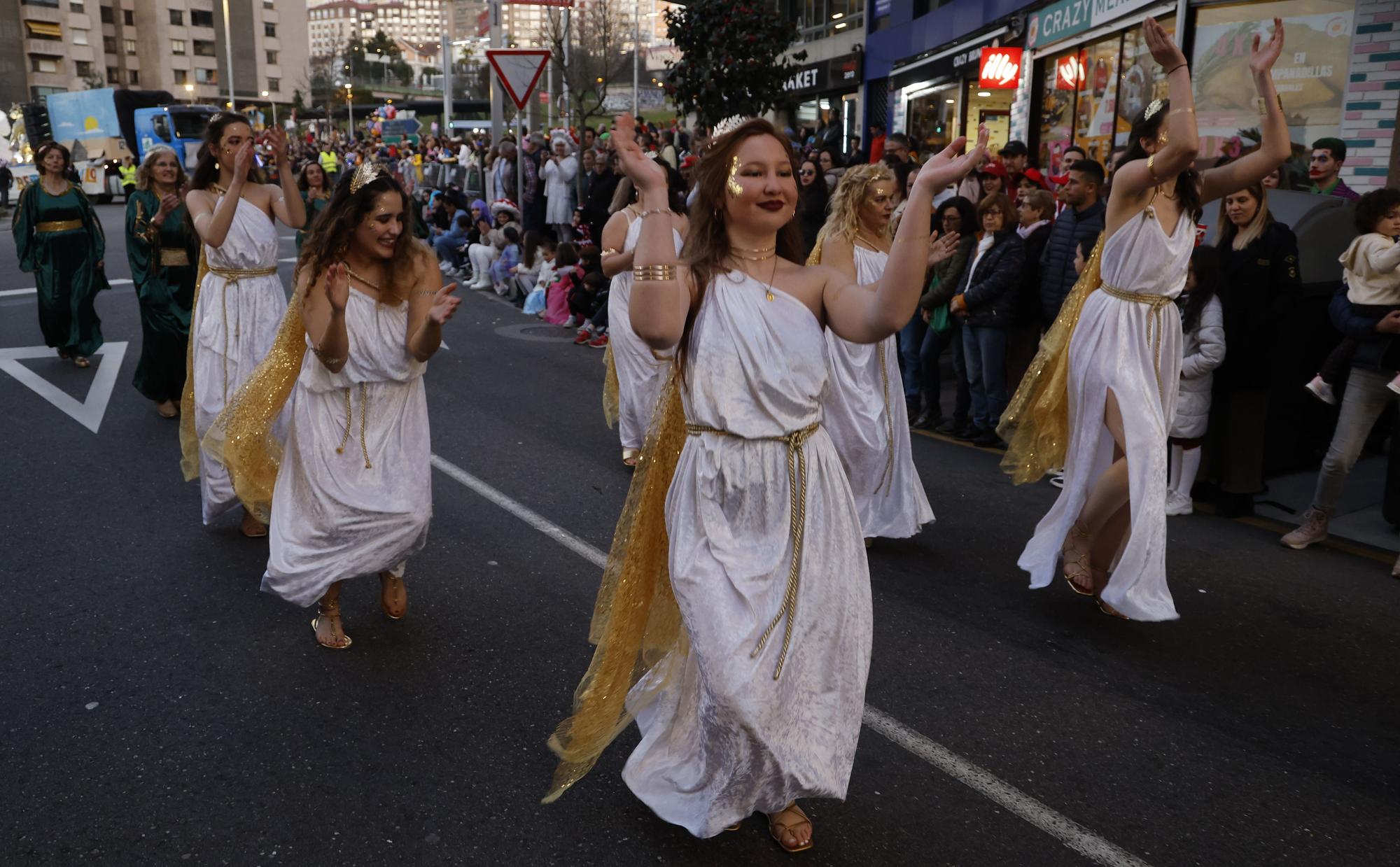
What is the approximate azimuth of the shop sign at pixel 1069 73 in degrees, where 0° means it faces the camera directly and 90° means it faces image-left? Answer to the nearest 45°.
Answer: approximately 45°

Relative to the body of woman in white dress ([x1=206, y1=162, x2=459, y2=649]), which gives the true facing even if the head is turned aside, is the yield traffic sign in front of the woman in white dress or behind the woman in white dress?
behind

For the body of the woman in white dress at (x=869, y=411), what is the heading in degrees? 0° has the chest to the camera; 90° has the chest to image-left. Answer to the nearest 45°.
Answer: approximately 315°

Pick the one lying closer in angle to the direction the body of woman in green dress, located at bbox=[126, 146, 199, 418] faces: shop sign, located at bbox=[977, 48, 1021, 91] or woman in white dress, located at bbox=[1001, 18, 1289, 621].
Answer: the woman in white dress

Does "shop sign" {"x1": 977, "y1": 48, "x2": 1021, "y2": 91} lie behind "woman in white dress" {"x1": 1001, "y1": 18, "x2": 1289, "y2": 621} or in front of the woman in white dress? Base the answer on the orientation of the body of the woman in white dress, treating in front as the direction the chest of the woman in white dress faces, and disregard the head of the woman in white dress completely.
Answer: behind

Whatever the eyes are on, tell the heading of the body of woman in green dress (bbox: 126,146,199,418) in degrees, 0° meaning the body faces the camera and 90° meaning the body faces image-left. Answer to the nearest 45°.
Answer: approximately 315°

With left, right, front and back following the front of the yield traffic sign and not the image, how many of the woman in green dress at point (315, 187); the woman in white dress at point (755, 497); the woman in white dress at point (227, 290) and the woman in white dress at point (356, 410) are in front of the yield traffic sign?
4
